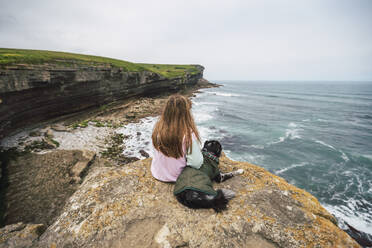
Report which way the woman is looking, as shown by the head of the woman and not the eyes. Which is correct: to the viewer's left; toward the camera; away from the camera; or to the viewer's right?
away from the camera

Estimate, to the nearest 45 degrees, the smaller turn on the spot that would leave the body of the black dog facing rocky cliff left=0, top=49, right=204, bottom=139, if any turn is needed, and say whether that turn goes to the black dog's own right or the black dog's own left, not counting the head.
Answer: approximately 90° to the black dog's own left

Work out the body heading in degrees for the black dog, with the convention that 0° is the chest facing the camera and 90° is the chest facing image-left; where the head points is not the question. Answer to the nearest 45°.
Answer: approximately 225°
